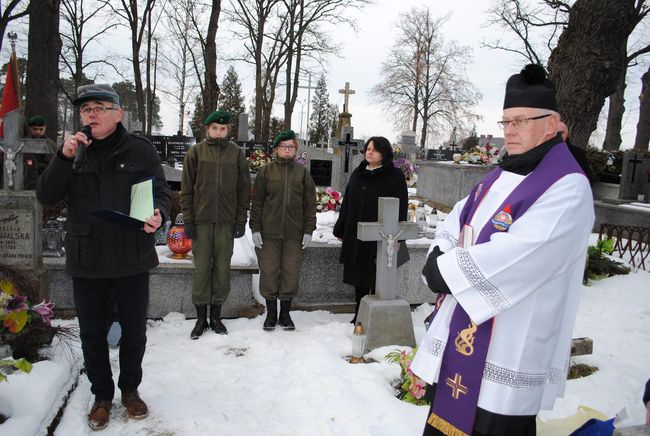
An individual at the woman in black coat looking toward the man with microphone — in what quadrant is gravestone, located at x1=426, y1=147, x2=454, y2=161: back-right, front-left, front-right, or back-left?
back-right

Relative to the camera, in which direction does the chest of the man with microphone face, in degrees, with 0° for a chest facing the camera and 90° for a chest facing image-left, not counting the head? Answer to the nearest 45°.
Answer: approximately 0°

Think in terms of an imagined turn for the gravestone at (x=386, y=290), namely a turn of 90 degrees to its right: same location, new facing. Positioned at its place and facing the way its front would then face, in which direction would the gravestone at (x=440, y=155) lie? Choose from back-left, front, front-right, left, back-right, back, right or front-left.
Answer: right

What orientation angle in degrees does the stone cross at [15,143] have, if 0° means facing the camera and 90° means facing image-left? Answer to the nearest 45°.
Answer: approximately 0°

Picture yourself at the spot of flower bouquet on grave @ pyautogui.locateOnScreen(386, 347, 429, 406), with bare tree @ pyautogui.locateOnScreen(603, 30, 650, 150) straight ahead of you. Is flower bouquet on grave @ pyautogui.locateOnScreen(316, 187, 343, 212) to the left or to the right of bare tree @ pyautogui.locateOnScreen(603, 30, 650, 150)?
left

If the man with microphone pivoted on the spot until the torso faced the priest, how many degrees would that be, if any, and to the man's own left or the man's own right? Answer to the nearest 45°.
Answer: approximately 45° to the man's own left
